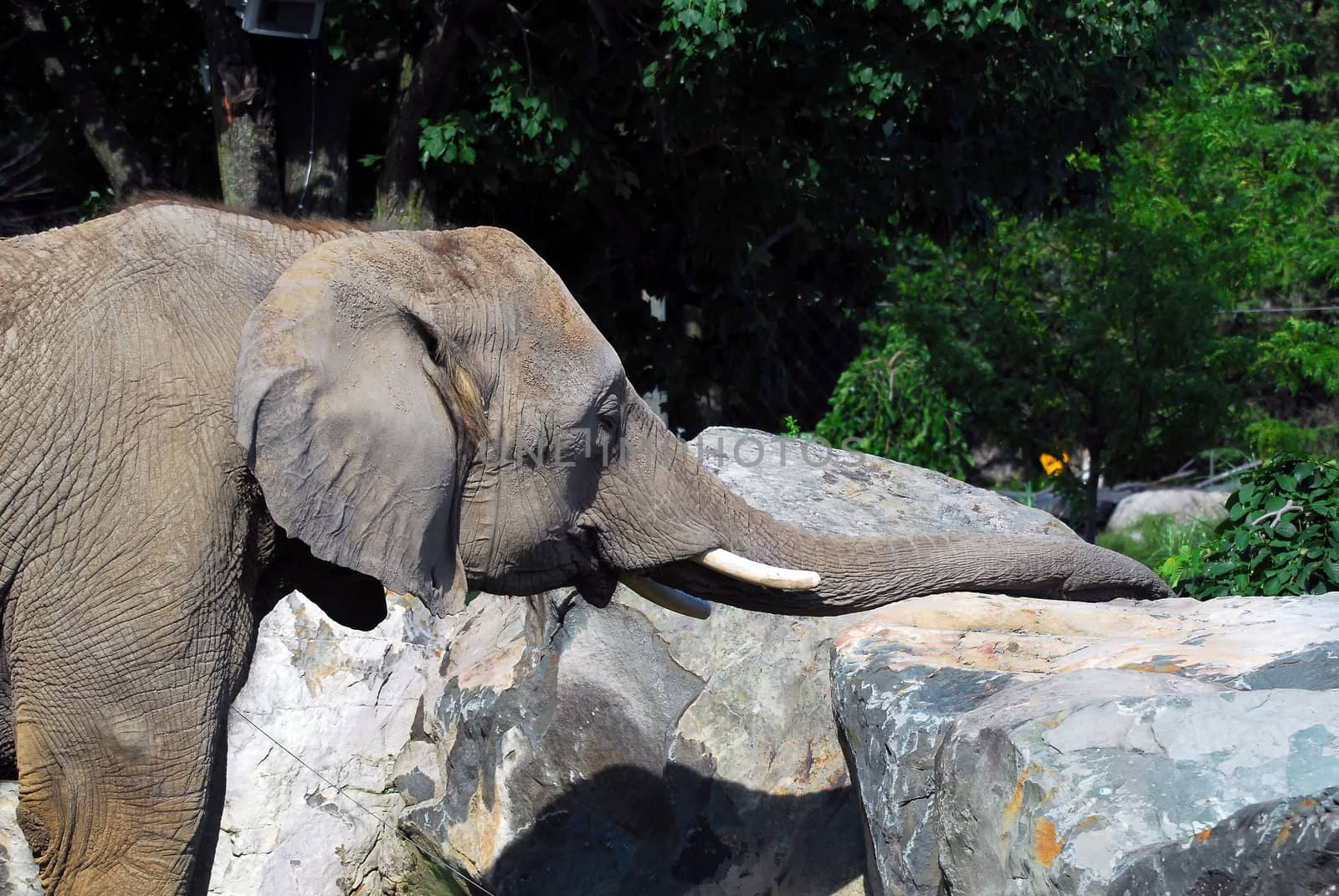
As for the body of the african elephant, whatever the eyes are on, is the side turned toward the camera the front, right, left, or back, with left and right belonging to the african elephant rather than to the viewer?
right

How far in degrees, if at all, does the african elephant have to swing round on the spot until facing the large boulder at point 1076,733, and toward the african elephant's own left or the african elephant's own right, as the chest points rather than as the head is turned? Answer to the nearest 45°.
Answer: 0° — it already faces it

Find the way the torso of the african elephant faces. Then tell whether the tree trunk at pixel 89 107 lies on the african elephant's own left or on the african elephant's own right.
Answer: on the african elephant's own left

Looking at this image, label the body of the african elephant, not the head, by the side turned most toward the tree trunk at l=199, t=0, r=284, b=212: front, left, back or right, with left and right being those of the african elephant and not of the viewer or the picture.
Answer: left

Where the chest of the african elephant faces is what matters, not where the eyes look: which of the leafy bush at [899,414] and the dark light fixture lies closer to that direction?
the leafy bush

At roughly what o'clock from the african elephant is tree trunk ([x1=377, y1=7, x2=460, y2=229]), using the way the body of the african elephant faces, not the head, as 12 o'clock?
The tree trunk is roughly at 9 o'clock from the african elephant.

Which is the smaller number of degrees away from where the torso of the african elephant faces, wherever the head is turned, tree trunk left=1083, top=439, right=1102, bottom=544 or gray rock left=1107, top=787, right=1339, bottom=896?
the gray rock

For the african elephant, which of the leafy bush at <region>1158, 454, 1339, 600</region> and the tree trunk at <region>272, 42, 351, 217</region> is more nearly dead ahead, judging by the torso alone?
the leafy bush

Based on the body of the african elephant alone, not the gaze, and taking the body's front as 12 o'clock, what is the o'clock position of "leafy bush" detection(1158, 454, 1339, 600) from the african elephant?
The leafy bush is roughly at 11 o'clock from the african elephant.

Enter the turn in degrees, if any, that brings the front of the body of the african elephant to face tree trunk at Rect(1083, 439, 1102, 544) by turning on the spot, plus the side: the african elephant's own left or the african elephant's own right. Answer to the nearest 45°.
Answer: approximately 45° to the african elephant's own left

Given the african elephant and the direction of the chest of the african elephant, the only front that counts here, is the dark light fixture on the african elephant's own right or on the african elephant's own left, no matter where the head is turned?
on the african elephant's own left

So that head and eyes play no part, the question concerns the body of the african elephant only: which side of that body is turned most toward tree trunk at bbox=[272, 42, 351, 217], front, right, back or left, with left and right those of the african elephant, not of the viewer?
left

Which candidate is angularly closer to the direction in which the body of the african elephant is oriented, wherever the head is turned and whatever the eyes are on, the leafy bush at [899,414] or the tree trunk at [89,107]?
the leafy bush
